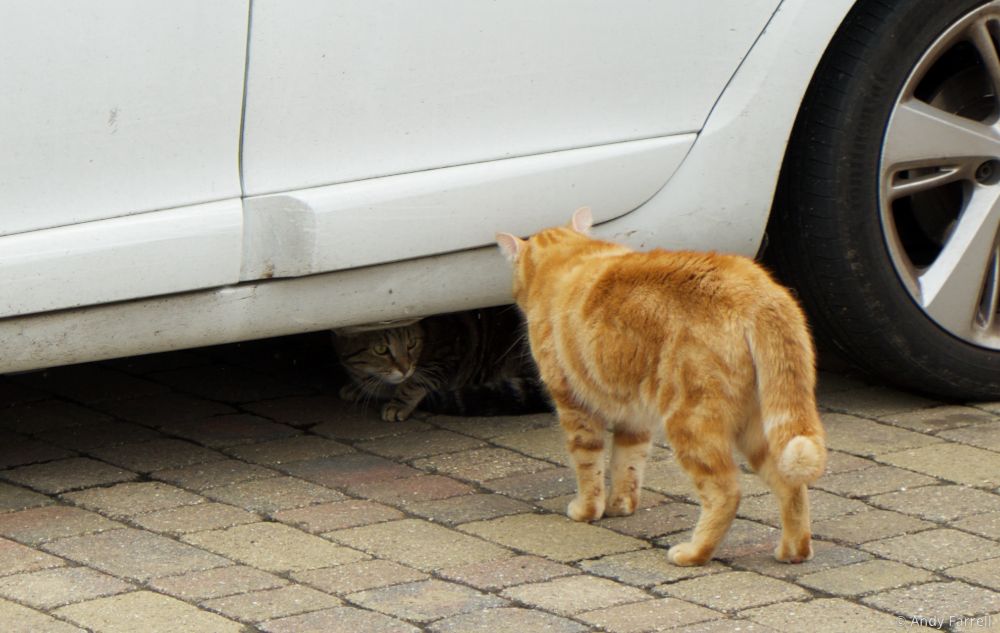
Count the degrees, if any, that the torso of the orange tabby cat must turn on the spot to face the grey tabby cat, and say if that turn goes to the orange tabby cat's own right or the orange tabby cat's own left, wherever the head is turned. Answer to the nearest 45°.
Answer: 0° — it already faces it

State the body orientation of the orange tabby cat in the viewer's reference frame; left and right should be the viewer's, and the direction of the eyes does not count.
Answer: facing away from the viewer and to the left of the viewer

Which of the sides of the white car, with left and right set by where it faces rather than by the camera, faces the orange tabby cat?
left

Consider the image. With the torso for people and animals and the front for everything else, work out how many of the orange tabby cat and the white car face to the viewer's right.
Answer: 0

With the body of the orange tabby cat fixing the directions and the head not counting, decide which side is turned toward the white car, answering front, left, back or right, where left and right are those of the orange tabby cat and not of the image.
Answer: front

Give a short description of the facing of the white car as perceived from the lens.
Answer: facing the viewer and to the left of the viewer

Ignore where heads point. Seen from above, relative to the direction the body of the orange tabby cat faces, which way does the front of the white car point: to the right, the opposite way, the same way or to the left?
to the left
